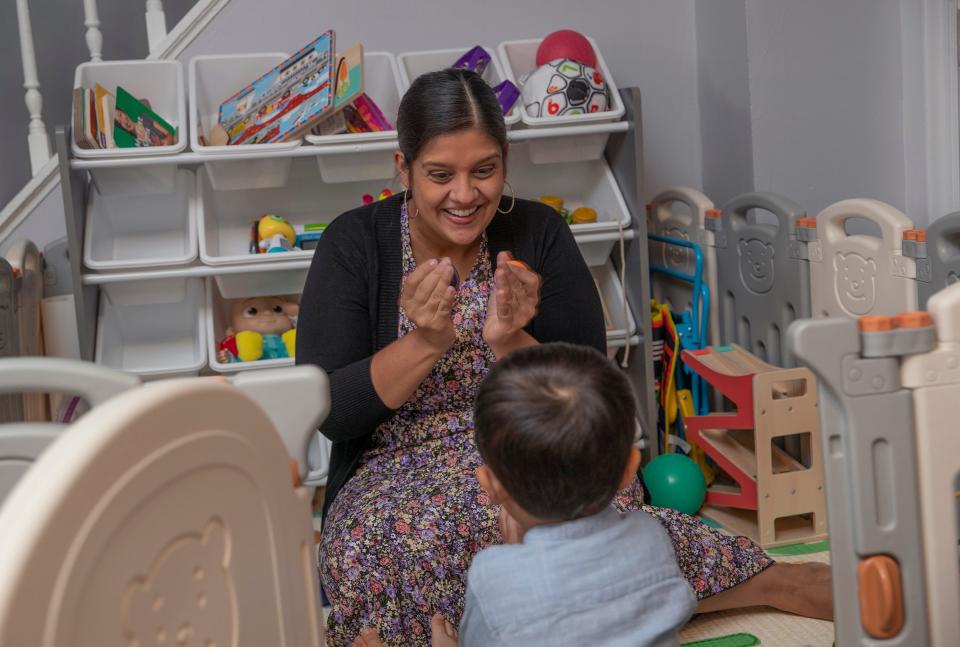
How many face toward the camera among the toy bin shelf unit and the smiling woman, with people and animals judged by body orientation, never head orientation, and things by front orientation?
2

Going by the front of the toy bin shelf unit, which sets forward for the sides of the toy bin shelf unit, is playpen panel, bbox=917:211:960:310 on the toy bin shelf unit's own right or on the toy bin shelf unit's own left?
on the toy bin shelf unit's own left

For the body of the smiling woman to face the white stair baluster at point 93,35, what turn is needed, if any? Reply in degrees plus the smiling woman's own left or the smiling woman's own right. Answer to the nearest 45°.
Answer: approximately 135° to the smiling woman's own right

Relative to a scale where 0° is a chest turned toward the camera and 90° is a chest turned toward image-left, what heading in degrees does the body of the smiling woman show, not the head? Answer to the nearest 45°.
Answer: approximately 0°

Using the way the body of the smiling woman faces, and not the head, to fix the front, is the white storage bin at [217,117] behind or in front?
behind

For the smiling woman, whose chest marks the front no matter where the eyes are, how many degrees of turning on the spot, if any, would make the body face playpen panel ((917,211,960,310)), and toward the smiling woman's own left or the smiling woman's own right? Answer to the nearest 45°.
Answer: approximately 90° to the smiling woman's own left

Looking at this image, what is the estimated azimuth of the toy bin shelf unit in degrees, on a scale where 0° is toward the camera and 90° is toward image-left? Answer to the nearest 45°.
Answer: approximately 0°

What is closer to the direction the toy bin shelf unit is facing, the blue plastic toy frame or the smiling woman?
the smiling woman

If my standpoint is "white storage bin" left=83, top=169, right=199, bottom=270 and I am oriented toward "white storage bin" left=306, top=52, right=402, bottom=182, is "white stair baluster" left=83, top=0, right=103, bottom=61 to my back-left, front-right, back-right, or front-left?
back-left
